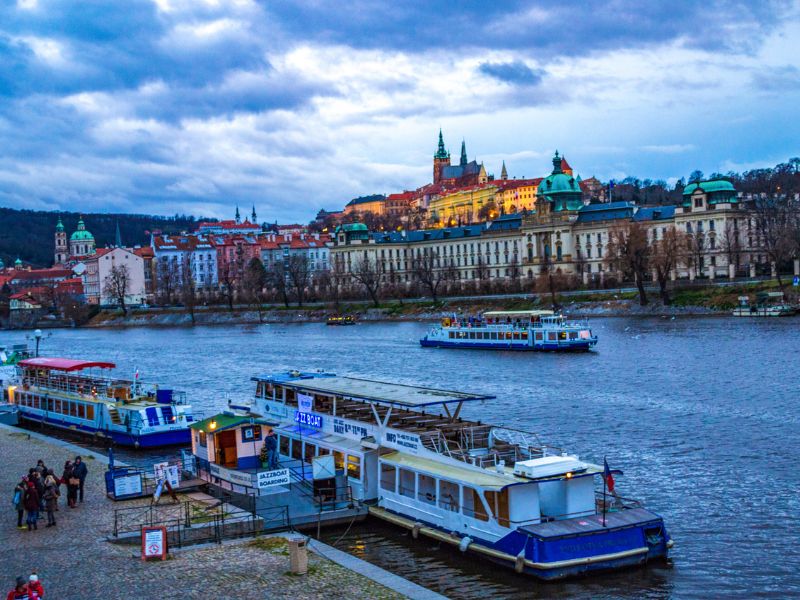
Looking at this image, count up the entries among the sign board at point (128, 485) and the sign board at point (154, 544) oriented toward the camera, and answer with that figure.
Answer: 2

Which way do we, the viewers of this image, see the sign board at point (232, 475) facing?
facing the viewer and to the left of the viewer

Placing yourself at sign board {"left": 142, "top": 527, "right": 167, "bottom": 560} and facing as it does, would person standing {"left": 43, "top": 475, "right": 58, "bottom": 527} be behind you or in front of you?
behind

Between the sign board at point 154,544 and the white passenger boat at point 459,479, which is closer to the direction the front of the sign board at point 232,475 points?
the sign board

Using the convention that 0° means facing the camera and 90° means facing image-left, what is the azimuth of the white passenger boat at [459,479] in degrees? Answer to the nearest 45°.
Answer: approximately 135°

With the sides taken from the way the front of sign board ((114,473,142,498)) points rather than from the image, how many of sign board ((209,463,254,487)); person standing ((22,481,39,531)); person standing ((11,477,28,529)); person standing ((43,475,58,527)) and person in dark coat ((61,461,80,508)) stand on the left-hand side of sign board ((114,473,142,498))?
1

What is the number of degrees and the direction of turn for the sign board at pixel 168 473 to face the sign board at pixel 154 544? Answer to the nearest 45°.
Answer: approximately 45° to its left

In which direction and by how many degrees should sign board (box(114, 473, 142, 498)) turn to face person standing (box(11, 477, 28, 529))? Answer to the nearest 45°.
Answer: approximately 45° to its right

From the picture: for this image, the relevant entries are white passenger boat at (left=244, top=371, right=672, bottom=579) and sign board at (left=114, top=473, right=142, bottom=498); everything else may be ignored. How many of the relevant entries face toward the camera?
1

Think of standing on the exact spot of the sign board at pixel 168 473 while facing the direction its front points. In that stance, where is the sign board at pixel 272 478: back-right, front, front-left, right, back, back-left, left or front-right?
left

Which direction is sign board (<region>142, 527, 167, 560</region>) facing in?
toward the camera

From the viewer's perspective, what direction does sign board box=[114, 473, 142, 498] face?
toward the camera

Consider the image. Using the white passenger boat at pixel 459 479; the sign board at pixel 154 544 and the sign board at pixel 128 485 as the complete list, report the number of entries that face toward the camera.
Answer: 2

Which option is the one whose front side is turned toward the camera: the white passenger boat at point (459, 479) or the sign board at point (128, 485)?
the sign board
